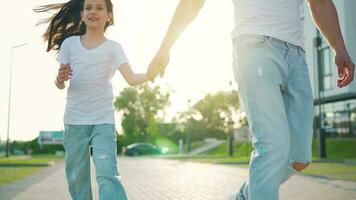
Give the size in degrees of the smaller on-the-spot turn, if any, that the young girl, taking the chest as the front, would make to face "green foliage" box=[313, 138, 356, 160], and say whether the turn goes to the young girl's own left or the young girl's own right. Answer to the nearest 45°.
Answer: approximately 135° to the young girl's own left

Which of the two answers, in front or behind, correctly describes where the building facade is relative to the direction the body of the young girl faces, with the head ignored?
behind

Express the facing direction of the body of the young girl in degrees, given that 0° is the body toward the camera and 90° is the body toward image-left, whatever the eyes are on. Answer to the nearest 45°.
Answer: approximately 0°
